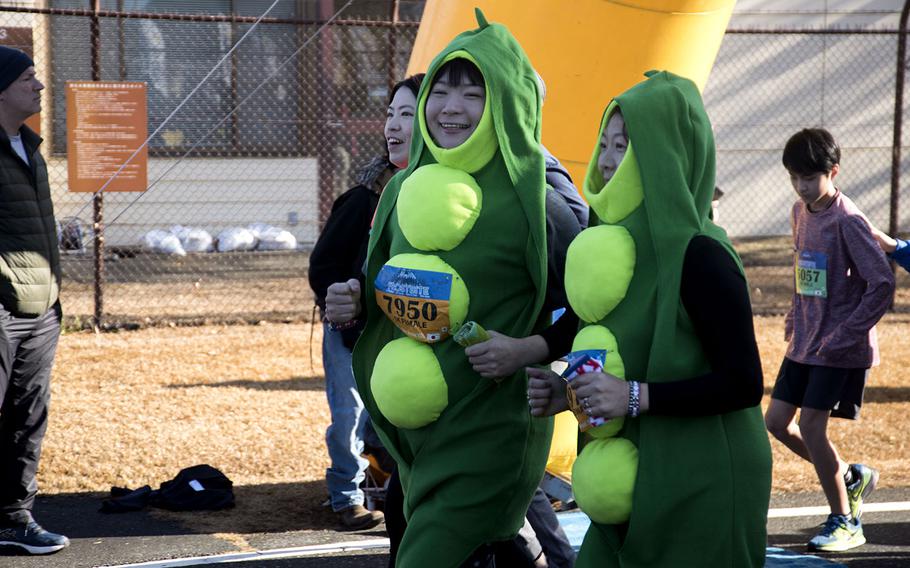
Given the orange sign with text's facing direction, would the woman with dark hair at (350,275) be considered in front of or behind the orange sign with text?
in front

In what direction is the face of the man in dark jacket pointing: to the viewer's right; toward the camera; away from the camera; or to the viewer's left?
to the viewer's right

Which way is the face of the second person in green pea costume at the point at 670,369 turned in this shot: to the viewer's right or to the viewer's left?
to the viewer's left

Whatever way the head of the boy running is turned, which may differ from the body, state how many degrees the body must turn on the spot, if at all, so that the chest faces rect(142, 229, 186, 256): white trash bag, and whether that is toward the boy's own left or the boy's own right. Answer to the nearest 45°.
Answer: approximately 90° to the boy's own right

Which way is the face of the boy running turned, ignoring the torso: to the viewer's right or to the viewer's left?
to the viewer's left

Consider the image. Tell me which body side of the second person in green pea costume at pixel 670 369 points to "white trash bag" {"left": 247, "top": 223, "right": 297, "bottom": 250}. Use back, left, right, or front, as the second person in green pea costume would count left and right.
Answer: right

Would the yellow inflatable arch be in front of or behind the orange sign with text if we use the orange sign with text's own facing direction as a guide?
in front

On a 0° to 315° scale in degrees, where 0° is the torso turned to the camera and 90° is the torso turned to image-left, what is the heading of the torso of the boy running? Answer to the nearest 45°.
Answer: approximately 45°

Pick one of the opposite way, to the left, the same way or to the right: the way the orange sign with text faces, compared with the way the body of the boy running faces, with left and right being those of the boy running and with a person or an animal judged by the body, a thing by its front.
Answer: to the left

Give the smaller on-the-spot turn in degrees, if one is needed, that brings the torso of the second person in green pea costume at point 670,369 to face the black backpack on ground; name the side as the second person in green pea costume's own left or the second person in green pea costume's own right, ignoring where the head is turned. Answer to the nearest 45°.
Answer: approximately 45° to the second person in green pea costume's own right

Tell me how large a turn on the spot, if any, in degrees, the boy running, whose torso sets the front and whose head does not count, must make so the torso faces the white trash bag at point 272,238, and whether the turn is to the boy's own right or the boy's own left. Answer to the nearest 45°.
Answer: approximately 90° to the boy's own right

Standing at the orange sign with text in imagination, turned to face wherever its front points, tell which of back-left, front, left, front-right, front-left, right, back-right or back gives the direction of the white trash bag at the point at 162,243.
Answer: back

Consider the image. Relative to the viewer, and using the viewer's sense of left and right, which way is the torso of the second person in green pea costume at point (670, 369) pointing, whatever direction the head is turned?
facing to the left of the viewer

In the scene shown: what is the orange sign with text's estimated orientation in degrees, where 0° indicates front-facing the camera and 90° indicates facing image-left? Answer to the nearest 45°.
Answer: approximately 0°

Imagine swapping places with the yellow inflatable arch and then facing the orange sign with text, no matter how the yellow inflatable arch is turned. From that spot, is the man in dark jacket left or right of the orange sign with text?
left
